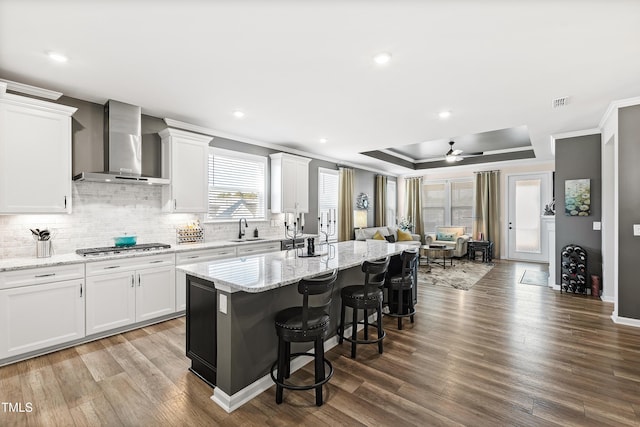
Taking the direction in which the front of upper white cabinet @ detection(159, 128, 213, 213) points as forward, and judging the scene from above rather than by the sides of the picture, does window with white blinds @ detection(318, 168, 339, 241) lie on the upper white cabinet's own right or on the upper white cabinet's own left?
on the upper white cabinet's own left

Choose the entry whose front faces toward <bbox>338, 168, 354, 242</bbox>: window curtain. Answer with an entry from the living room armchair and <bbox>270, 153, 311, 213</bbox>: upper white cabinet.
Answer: the living room armchair

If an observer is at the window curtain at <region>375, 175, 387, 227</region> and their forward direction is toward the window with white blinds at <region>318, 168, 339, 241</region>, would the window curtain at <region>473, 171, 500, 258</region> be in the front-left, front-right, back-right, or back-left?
back-left

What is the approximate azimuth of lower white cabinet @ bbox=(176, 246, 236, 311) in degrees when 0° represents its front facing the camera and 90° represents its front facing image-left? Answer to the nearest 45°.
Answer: approximately 315°

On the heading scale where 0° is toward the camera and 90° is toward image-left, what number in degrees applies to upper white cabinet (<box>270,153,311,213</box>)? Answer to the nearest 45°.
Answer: approximately 315°

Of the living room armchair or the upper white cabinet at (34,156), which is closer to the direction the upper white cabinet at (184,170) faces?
the living room armchair

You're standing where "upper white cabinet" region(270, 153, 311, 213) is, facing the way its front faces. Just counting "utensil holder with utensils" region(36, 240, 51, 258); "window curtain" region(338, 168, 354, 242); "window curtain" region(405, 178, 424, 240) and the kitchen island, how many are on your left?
2

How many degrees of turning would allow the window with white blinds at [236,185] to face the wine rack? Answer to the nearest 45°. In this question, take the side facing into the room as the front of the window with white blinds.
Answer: approximately 45° to its left

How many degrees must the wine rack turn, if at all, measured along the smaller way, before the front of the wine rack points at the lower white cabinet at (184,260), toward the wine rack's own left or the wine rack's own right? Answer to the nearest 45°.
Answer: approximately 45° to the wine rack's own right
